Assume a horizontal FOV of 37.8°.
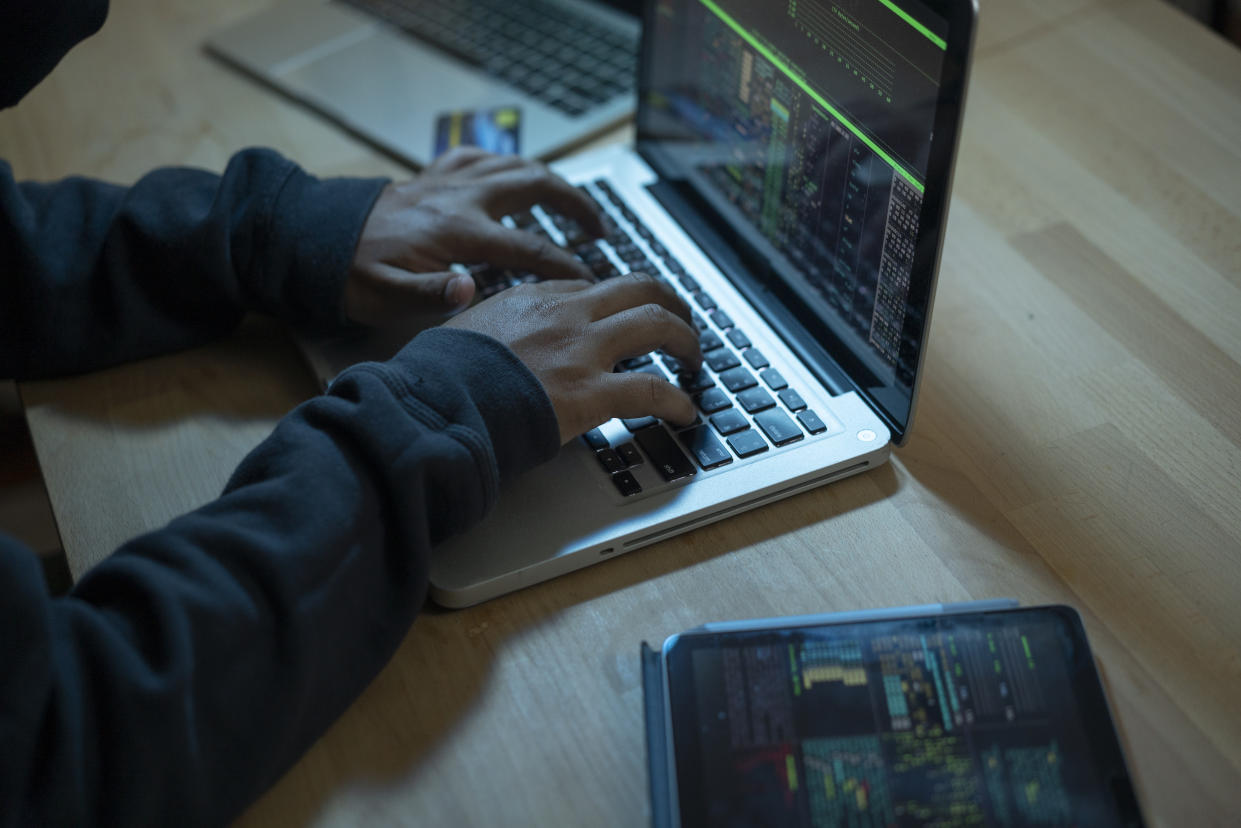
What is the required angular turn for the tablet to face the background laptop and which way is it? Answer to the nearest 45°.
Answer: approximately 135° to its right

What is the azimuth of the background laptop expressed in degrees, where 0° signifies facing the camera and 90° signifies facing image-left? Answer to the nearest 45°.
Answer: approximately 45°

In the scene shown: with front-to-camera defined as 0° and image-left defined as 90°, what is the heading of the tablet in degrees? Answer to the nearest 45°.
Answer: approximately 0°

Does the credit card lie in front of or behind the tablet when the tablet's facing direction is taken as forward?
behind
